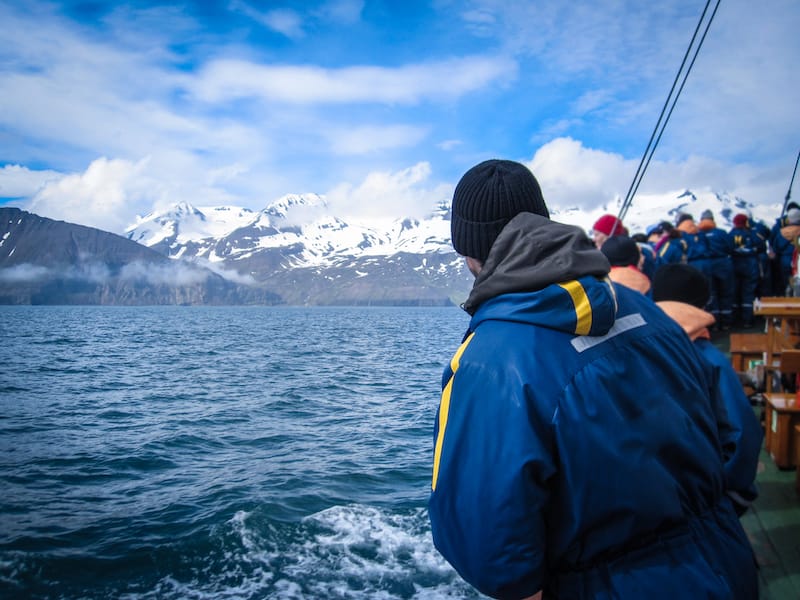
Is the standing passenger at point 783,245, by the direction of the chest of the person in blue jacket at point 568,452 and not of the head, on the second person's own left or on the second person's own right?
on the second person's own right

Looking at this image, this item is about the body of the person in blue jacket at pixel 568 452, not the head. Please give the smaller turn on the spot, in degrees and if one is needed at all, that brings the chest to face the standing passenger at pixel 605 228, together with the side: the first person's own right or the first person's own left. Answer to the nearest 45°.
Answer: approximately 45° to the first person's own right

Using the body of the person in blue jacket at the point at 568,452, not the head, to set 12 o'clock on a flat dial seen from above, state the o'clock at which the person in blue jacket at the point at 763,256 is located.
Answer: the person in blue jacket at the point at 763,256 is roughly at 2 o'clock from the person in blue jacket at the point at 568,452.

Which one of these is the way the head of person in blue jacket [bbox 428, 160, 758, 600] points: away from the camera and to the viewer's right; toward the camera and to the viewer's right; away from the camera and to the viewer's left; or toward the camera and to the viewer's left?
away from the camera and to the viewer's left

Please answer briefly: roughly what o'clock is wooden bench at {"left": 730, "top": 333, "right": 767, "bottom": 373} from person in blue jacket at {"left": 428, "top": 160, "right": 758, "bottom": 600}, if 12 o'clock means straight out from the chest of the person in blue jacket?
The wooden bench is roughly at 2 o'clock from the person in blue jacket.

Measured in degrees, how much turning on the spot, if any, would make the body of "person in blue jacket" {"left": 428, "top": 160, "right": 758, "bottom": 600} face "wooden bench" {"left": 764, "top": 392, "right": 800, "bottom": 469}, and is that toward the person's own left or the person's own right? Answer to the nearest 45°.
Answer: approximately 45° to the person's own right

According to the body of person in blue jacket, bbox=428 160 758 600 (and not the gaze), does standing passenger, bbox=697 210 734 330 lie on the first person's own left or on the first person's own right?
on the first person's own right

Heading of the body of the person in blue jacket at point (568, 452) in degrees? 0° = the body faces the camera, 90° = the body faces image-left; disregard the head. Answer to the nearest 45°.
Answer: approximately 135°
